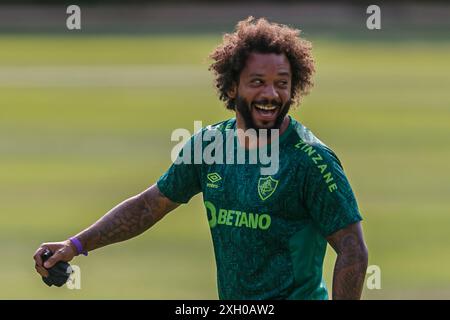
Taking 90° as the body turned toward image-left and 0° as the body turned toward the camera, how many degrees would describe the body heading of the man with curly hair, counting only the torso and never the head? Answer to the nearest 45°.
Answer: approximately 45°

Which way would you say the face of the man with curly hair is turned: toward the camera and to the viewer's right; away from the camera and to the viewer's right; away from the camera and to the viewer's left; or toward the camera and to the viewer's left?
toward the camera and to the viewer's right
